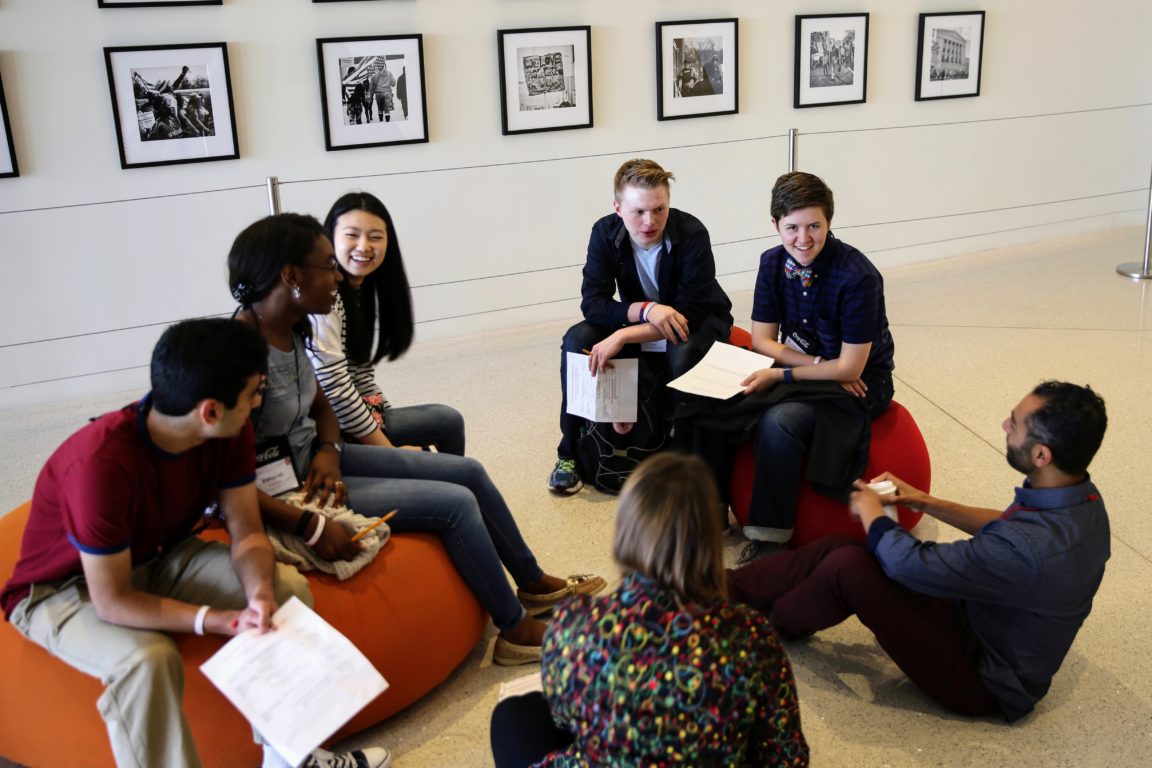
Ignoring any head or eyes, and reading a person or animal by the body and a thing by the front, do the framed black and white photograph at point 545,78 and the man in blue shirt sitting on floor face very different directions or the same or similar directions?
very different directions

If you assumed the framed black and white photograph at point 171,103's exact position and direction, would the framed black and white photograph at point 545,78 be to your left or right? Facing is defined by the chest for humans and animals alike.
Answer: on your left

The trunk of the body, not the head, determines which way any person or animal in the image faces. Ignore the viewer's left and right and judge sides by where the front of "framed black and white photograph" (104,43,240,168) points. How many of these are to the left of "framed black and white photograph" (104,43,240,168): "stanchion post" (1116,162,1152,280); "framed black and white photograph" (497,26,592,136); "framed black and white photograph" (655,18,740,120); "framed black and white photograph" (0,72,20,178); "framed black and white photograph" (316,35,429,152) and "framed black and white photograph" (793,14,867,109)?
5

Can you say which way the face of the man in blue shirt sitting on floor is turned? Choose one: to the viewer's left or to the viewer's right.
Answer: to the viewer's left

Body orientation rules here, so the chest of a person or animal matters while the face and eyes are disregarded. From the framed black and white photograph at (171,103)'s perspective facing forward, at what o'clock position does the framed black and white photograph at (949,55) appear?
the framed black and white photograph at (949,55) is roughly at 9 o'clock from the framed black and white photograph at (171,103).

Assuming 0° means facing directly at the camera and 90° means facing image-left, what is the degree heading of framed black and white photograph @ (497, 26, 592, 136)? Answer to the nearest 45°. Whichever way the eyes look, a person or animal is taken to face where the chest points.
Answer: approximately 315°

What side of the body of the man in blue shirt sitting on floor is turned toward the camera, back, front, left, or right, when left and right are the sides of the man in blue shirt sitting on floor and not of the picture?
left

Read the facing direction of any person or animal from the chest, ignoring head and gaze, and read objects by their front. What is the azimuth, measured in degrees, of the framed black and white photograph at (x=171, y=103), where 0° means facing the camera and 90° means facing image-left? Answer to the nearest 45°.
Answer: approximately 0°
